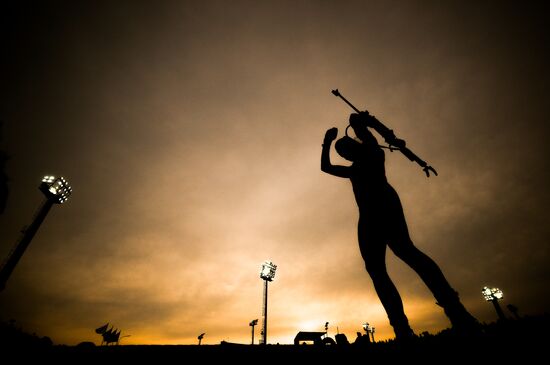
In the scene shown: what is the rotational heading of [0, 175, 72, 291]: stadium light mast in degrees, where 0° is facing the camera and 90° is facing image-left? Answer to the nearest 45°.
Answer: approximately 315°

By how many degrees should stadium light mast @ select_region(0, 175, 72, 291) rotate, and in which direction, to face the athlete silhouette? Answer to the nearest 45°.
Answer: approximately 45° to its right
